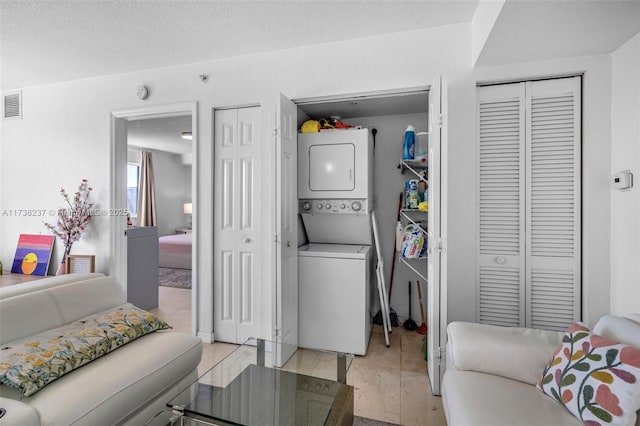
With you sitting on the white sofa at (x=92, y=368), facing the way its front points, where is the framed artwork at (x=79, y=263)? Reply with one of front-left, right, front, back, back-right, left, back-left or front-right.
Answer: back-left

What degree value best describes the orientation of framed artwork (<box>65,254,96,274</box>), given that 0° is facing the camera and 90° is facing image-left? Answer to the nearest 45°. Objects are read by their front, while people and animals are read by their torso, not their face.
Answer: approximately 0°

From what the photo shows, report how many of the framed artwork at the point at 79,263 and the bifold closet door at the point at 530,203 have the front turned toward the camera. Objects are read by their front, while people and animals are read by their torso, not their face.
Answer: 2

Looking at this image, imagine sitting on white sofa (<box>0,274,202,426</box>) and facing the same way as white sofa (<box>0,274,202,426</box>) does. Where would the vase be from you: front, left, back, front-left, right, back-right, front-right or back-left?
back-left

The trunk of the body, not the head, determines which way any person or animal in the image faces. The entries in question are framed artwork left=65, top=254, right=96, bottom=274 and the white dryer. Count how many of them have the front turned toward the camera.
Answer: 2

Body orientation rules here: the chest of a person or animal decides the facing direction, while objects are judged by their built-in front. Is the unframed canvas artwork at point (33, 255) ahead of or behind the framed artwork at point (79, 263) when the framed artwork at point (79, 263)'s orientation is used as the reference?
behind

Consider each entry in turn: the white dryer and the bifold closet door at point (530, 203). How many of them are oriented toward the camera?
2

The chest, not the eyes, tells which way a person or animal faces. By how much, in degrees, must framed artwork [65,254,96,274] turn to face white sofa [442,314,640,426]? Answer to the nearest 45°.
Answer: approximately 45° to its left

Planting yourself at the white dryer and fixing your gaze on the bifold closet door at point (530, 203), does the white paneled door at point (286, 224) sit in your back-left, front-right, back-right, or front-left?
back-right

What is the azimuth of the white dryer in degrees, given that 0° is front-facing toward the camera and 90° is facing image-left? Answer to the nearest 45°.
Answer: approximately 0°

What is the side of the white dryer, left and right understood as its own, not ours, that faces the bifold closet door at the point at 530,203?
left

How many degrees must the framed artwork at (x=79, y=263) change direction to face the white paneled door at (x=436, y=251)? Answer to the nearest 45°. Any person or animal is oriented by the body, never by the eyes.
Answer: approximately 45° to its left

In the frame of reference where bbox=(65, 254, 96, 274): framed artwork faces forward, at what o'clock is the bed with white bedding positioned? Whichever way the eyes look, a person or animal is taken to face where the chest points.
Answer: The bed with white bedding is roughly at 7 o'clock from the framed artwork.

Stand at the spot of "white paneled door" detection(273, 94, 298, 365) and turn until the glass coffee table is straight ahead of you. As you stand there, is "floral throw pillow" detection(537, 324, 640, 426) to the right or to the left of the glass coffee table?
left
